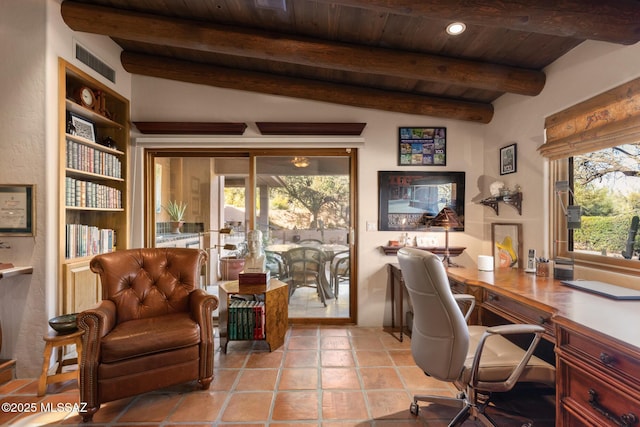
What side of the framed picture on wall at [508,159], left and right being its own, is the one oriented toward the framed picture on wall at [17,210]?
front

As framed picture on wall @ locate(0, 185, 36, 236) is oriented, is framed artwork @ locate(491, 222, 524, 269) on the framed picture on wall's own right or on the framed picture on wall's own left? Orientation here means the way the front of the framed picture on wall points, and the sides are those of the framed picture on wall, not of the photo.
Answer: on the framed picture on wall's own left

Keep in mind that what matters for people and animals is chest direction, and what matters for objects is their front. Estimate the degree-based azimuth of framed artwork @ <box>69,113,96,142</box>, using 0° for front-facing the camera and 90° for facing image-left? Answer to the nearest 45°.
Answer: approximately 315°

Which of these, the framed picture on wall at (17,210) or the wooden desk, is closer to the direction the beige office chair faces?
the wooden desk

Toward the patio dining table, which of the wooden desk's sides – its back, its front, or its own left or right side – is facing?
right

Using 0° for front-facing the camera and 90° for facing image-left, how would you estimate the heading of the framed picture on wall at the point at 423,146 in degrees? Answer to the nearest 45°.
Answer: approximately 0°

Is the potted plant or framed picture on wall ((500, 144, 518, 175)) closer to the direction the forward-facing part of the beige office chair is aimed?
the framed picture on wall

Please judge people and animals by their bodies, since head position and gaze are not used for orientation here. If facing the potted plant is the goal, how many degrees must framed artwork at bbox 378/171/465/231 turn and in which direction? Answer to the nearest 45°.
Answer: approximately 90° to its right

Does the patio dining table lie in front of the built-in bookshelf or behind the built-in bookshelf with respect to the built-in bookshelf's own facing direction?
in front
